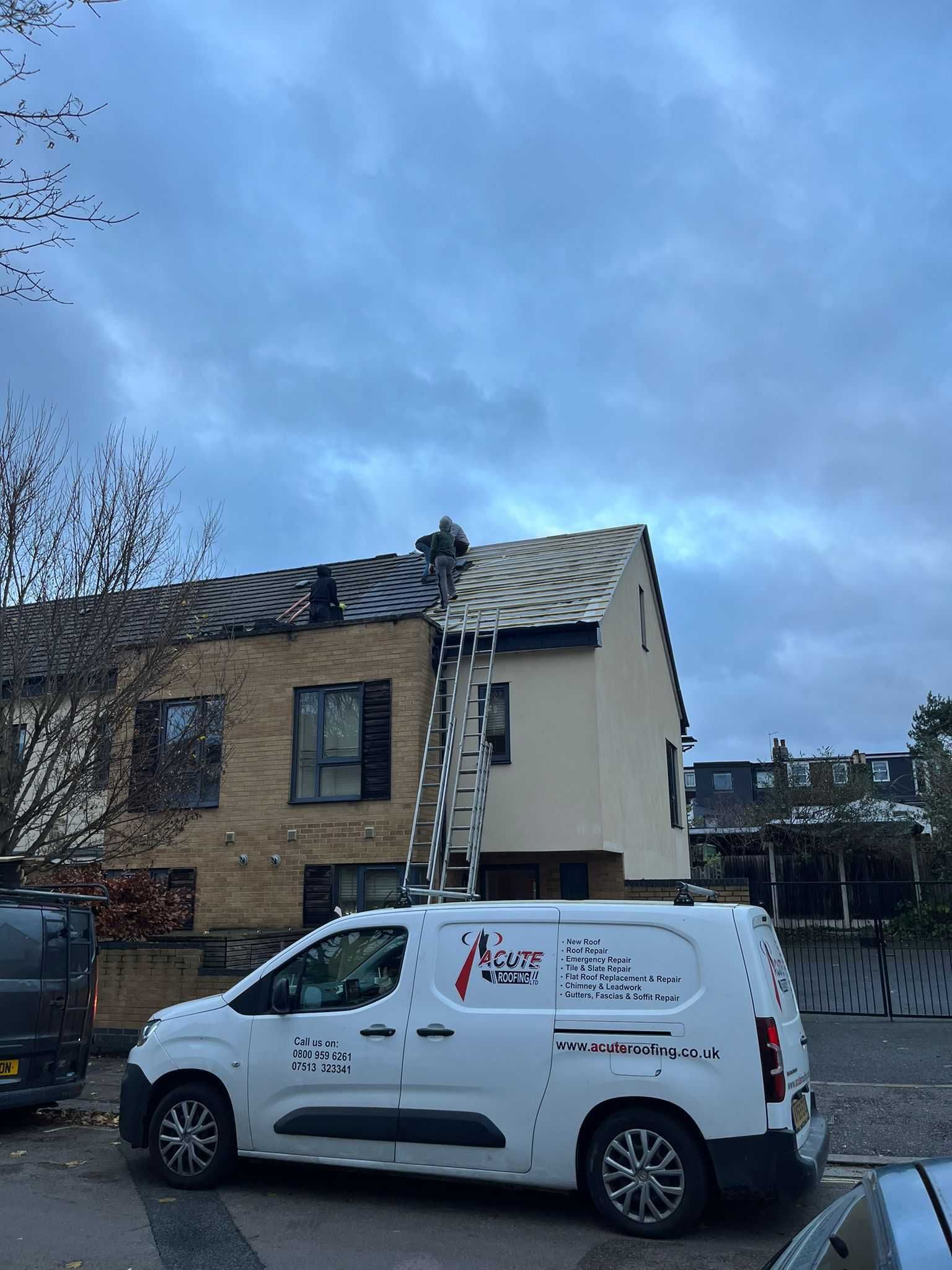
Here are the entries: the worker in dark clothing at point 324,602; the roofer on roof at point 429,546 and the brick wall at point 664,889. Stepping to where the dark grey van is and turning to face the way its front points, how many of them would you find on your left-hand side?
0

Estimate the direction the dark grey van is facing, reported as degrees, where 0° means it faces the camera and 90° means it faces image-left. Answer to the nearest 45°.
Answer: approximately 135°

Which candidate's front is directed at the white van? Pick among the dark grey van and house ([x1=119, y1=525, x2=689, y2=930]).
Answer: the house

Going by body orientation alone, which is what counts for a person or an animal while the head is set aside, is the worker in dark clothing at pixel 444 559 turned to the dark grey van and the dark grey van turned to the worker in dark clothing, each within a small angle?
no

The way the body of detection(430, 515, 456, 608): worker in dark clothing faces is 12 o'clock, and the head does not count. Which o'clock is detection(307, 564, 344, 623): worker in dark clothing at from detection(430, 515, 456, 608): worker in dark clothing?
detection(307, 564, 344, 623): worker in dark clothing is roughly at 9 o'clock from detection(430, 515, 456, 608): worker in dark clothing.

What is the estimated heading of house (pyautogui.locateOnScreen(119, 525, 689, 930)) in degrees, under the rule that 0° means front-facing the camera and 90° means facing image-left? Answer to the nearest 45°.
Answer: approximately 0°

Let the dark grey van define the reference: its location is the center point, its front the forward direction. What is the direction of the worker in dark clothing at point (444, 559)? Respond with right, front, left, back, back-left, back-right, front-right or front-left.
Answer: right

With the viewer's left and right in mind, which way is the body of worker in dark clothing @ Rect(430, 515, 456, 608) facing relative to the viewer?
facing away from the viewer

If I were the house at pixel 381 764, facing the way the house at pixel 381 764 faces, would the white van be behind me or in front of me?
in front

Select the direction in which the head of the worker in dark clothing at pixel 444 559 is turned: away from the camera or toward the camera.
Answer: away from the camera

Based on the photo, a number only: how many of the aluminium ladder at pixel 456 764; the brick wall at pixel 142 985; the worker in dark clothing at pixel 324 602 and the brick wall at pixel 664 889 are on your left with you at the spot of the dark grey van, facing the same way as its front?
0

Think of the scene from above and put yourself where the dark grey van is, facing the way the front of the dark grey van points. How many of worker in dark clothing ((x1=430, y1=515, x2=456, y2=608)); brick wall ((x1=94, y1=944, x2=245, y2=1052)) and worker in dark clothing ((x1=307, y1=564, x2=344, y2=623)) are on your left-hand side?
0
